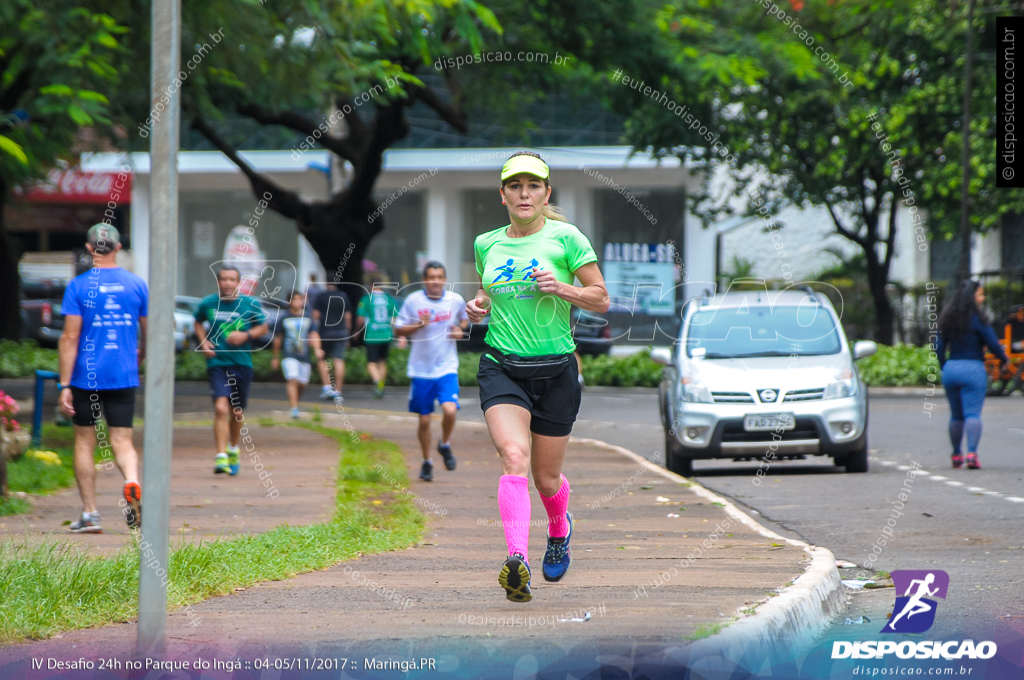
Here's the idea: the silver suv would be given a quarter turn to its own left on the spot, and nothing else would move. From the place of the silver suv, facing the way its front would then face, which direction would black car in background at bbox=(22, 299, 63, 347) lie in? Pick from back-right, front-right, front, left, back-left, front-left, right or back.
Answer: back-left

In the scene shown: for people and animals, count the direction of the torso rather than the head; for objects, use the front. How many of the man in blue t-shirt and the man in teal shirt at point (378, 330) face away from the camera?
2

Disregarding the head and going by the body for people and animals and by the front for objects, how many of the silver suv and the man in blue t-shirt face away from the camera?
1

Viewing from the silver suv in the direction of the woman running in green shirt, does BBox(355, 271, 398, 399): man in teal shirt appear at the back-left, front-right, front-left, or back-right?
back-right

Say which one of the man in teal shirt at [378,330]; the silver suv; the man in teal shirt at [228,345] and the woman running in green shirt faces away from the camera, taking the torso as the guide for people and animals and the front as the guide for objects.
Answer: the man in teal shirt at [378,330]

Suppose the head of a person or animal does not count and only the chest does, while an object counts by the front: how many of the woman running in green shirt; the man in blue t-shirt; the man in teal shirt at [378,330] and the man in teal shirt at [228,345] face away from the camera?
2

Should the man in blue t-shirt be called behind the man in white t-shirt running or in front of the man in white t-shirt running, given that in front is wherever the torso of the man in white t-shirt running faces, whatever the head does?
in front

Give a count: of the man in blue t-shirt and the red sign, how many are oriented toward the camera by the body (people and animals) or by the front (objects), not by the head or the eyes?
1

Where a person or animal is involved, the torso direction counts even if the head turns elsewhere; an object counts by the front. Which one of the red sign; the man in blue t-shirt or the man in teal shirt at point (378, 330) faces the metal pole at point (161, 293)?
the red sign

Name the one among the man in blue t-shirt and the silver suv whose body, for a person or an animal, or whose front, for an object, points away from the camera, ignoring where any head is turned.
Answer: the man in blue t-shirt

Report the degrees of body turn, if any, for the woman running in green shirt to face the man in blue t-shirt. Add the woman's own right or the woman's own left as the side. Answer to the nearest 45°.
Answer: approximately 135° to the woman's own right

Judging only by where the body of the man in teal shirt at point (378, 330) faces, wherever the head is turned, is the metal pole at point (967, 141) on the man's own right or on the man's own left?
on the man's own right

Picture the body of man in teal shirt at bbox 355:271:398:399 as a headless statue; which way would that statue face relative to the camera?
away from the camera

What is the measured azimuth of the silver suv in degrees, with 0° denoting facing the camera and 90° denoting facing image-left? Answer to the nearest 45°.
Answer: approximately 0°

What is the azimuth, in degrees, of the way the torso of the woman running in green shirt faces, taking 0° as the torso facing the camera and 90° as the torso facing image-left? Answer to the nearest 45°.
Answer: approximately 0°

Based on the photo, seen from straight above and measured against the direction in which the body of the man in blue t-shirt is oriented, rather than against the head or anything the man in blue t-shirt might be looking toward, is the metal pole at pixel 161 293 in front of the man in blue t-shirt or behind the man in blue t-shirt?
behind

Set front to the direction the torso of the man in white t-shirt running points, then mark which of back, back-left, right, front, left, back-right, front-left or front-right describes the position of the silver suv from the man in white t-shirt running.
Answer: left
